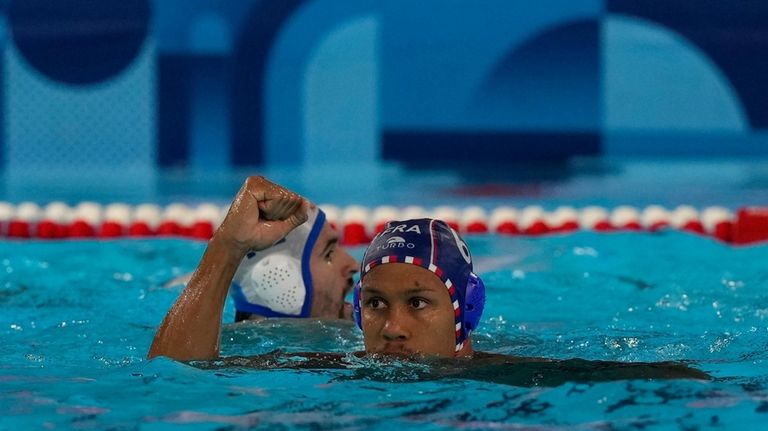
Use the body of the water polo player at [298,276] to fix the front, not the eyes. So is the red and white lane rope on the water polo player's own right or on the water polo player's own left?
on the water polo player's own left

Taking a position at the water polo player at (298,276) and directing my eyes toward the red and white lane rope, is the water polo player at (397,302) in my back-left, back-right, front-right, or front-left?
back-right

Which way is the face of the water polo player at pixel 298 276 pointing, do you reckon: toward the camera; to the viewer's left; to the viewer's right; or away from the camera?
to the viewer's right

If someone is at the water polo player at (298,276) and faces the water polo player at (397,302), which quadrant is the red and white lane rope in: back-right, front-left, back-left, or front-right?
back-left

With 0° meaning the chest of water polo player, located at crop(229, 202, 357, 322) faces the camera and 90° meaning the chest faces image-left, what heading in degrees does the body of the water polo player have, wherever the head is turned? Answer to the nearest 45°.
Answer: approximately 270°

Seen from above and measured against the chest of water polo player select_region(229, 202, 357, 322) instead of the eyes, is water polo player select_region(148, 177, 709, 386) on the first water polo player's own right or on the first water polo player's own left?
on the first water polo player's own right
